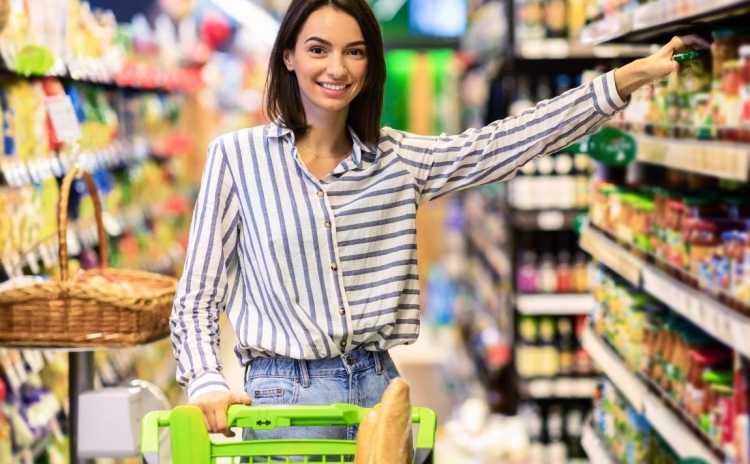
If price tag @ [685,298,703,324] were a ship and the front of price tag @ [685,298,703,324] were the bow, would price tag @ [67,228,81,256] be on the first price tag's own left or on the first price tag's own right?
on the first price tag's own right

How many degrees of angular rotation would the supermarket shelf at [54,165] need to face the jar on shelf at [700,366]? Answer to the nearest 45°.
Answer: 0° — it already faces it

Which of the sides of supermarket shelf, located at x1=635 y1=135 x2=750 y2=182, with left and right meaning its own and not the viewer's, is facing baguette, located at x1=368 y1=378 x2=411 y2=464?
front

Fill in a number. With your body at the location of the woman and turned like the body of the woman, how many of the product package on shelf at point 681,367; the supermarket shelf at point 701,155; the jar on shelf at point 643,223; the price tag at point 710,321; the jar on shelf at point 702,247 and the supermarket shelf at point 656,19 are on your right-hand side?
0

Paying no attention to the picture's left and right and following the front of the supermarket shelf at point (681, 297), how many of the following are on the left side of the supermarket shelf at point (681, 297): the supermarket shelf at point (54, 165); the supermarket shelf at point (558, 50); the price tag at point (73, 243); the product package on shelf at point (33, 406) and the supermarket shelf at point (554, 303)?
0

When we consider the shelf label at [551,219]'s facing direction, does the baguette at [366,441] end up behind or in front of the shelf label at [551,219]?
in front

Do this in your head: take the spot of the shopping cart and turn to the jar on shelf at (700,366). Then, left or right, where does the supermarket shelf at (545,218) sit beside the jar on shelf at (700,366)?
left

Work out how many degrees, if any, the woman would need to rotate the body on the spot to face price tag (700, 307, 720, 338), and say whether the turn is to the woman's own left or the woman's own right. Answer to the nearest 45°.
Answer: approximately 90° to the woman's own left

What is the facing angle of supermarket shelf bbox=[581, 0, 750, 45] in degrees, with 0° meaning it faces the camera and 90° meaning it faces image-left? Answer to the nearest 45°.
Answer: approximately 45°

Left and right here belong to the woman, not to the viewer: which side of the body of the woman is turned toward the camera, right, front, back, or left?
front

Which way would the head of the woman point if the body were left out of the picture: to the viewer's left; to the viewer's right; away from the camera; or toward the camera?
toward the camera

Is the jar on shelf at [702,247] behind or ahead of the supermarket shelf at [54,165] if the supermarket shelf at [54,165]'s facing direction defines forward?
ahead

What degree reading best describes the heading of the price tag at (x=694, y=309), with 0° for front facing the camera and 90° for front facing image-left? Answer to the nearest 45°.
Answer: approximately 45°
